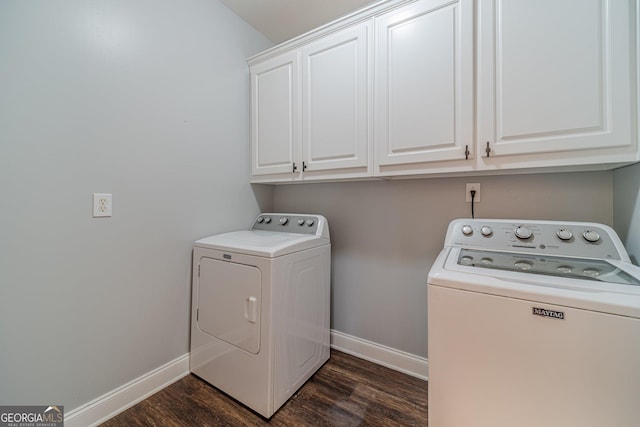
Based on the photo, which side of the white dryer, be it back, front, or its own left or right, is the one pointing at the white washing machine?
left

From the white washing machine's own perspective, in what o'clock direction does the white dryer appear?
The white dryer is roughly at 3 o'clock from the white washing machine.

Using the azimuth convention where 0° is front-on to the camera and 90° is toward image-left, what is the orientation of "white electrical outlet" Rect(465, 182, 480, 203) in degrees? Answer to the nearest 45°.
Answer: approximately 0°

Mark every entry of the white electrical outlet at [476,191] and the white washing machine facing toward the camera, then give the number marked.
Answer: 2

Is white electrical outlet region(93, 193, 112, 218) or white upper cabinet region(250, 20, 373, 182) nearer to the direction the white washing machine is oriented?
the white electrical outlet

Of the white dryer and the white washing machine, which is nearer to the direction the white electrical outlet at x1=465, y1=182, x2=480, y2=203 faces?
the white washing machine

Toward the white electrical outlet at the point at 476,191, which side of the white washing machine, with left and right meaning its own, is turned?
back
